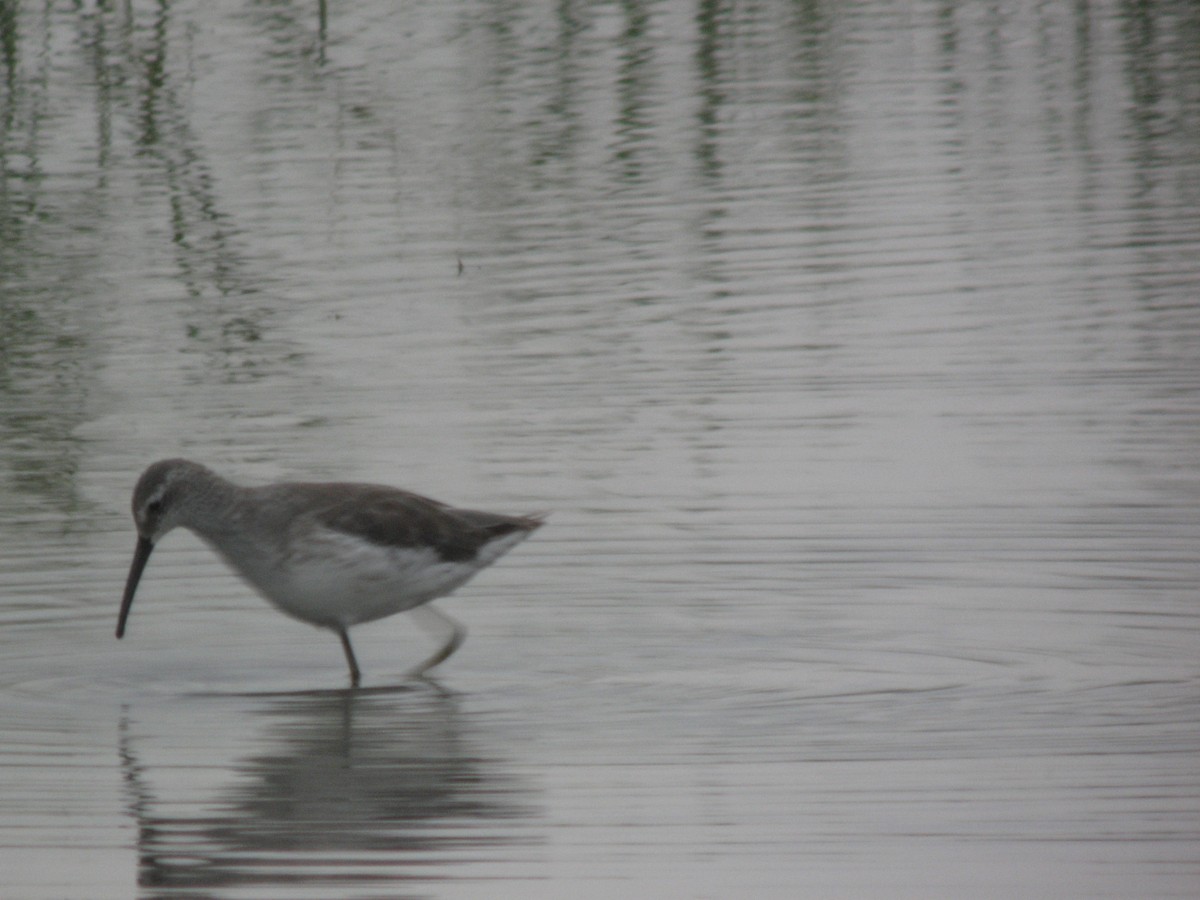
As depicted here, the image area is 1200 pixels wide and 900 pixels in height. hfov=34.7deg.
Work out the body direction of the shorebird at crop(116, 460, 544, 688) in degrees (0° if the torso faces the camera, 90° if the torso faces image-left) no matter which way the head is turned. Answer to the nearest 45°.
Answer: approximately 90°
